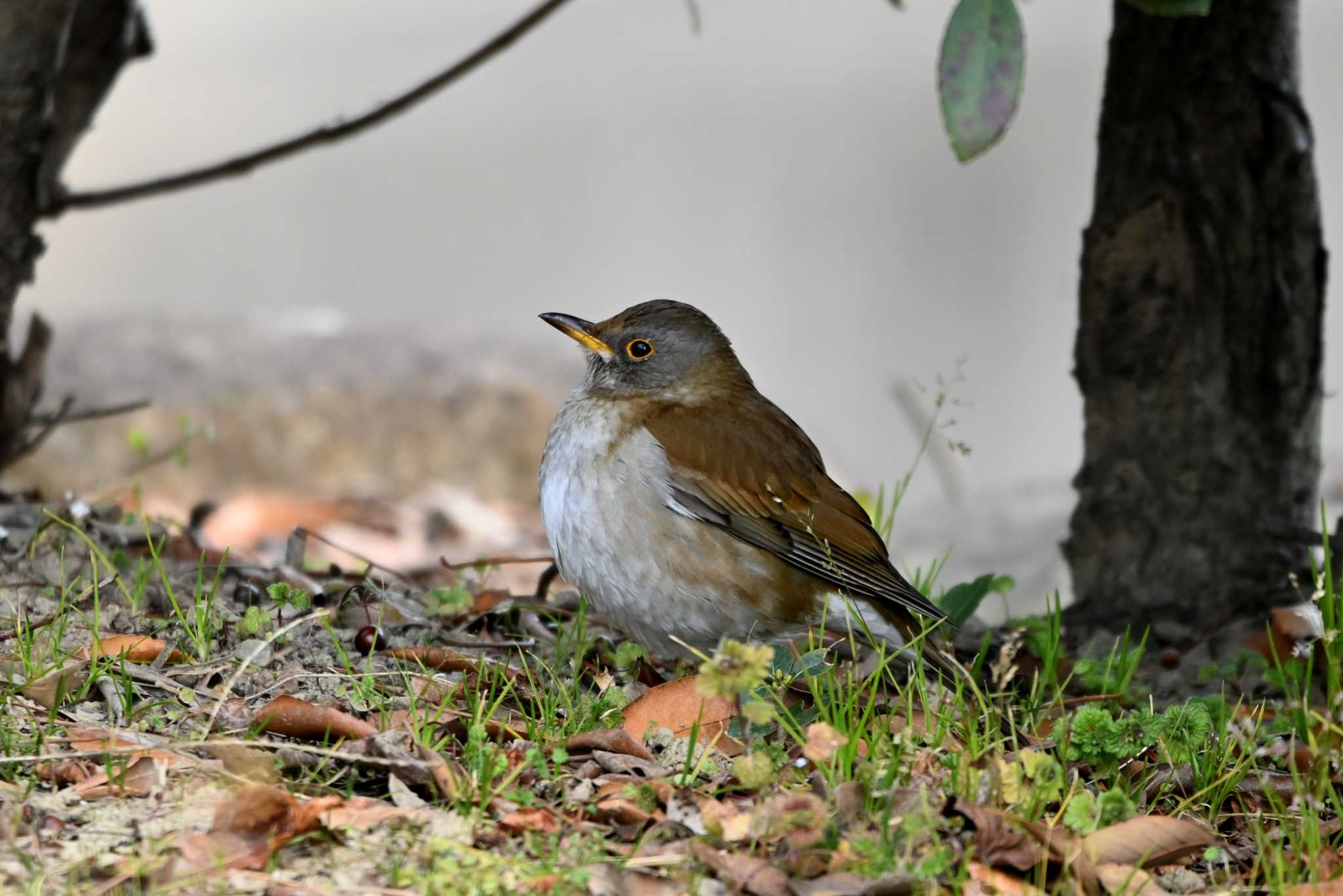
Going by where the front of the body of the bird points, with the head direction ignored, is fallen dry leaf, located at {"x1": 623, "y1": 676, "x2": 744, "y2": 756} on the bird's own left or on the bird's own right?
on the bird's own left

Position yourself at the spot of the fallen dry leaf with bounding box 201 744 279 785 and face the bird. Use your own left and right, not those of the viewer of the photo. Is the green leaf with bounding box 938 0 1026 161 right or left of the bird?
right

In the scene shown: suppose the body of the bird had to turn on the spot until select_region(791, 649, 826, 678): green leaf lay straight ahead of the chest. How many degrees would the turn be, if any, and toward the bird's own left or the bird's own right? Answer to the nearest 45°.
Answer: approximately 90° to the bird's own left

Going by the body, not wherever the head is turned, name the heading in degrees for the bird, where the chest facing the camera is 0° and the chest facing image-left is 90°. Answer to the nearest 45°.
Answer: approximately 90°

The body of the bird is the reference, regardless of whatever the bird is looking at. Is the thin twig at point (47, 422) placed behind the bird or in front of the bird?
in front

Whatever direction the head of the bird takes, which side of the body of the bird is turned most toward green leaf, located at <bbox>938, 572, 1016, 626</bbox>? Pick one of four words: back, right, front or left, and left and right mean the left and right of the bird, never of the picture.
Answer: back

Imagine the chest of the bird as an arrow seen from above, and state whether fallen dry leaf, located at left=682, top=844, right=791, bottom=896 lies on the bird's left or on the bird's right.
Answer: on the bird's left

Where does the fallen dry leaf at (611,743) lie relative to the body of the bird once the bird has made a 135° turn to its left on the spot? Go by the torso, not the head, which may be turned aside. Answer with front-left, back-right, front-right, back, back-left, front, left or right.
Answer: front-right

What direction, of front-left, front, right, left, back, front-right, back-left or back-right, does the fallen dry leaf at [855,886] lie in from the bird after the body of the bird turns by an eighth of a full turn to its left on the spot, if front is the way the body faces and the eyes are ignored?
front-left

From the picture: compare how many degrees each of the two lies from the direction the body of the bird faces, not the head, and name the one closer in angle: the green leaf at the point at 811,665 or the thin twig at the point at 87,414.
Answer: the thin twig

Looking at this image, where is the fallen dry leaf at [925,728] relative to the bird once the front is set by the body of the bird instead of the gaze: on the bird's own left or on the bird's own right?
on the bird's own left

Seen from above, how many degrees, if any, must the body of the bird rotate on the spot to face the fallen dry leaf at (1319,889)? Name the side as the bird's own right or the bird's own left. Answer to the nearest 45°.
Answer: approximately 135° to the bird's own left

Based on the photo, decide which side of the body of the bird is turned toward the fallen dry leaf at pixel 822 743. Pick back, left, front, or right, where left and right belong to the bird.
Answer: left

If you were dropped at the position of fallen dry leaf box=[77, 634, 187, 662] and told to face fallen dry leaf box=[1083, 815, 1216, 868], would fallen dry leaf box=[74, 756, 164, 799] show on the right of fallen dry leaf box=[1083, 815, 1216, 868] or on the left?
right

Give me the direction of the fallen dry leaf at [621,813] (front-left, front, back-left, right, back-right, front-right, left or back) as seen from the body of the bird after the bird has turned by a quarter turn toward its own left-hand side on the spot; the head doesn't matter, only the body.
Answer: front

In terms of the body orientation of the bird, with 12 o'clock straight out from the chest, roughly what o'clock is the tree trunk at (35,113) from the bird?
The tree trunk is roughly at 1 o'clock from the bird.

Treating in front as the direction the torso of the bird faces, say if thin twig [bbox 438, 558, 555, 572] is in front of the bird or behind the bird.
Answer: in front
